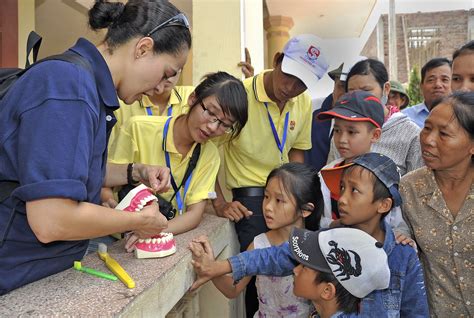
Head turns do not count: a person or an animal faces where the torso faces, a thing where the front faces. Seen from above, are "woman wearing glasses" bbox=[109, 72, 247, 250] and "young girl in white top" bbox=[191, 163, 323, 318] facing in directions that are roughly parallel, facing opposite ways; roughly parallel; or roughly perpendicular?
roughly perpendicular

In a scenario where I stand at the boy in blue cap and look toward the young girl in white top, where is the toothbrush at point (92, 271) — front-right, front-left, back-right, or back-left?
front-left

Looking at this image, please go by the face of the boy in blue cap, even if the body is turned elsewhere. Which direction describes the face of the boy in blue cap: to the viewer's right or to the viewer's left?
to the viewer's left

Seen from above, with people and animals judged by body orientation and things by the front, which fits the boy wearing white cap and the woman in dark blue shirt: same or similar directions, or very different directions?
very different directions

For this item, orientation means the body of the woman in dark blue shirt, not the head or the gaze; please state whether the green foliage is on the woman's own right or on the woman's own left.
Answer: on the woman's own left

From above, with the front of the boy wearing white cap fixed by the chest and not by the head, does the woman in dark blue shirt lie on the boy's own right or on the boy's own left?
on the boy's own left

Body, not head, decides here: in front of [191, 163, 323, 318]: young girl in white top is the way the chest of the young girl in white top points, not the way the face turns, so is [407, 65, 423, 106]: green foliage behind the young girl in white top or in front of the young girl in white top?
behind

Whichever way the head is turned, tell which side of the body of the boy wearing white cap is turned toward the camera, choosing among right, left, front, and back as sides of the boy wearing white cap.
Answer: left

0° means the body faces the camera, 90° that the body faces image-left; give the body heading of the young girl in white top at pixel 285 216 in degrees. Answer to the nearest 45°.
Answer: approximately 45°

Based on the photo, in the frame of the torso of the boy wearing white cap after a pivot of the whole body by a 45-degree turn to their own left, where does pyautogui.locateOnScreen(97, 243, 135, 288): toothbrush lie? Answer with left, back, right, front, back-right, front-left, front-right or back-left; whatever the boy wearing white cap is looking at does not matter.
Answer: front

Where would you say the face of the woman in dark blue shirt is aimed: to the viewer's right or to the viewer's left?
to the viewer's right

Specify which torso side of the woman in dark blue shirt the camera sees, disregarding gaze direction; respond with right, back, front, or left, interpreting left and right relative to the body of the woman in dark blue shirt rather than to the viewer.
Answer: right

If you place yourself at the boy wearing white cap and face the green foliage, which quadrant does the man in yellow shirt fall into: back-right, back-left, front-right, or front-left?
front-left

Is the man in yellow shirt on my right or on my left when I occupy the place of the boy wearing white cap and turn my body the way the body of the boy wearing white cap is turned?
on my right
